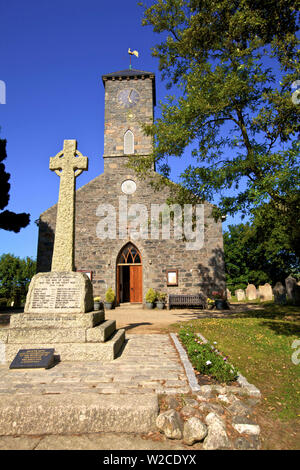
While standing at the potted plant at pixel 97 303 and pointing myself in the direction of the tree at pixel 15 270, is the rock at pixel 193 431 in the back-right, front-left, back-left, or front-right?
back-left

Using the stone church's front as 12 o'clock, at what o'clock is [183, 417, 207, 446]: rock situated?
The rock is roughly at 12 o'clock from the stone church.

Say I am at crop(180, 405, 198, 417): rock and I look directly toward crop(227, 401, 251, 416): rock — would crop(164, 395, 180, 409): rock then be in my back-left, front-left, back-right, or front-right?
back-left

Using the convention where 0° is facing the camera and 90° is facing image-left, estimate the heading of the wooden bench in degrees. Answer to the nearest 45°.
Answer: approximately 0°

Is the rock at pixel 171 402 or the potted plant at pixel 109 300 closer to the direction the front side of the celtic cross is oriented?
the rock

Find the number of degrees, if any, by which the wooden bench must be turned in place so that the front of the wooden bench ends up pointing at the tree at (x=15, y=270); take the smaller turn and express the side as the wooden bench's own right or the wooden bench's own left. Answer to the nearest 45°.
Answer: approximately 135° to the wooden bench's own right
